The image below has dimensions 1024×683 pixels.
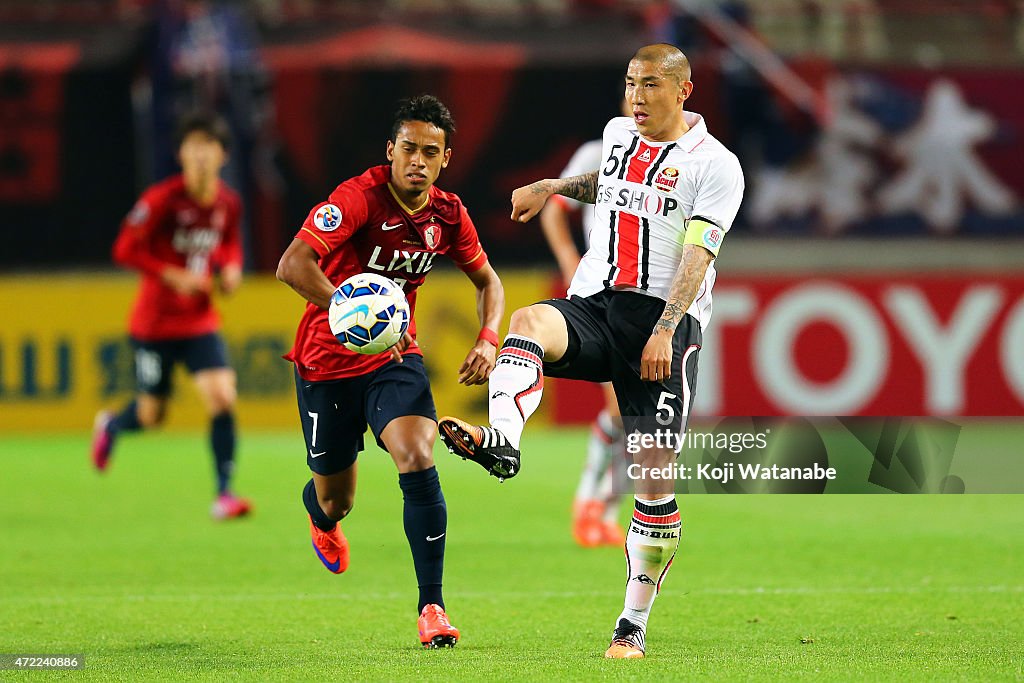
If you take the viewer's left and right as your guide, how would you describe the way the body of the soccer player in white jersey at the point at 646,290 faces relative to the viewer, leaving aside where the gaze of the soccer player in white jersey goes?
facing the viewer and to the left of the viewer

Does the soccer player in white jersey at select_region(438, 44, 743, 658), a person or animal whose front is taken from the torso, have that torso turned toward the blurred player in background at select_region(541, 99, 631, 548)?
no

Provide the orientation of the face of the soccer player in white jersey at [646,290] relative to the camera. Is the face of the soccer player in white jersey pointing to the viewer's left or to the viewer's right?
to the viewer's left

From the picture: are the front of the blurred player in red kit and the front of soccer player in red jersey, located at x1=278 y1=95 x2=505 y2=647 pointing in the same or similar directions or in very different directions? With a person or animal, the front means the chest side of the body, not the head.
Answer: same or similar directions

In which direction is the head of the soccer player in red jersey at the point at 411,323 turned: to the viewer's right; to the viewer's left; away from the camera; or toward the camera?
toward the camera

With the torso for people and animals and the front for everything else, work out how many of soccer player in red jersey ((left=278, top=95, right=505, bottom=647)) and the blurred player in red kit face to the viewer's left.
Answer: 0

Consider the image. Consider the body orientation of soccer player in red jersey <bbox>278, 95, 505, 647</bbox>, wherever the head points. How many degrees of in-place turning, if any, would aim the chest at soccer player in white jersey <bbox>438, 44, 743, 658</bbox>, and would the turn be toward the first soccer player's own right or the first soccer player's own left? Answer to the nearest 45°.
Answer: approximately 45° to the first soccer player's own left

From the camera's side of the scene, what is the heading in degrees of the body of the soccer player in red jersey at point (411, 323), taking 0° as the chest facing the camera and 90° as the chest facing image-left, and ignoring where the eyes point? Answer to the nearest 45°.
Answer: approximately 315°

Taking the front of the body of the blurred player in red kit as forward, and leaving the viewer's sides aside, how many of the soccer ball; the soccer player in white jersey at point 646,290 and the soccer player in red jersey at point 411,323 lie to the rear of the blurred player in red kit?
0

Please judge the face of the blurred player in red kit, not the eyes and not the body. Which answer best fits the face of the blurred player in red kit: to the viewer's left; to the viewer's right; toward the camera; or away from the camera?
toward the camera

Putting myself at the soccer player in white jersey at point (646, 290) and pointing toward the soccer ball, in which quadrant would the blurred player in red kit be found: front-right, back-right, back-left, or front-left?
front-right
